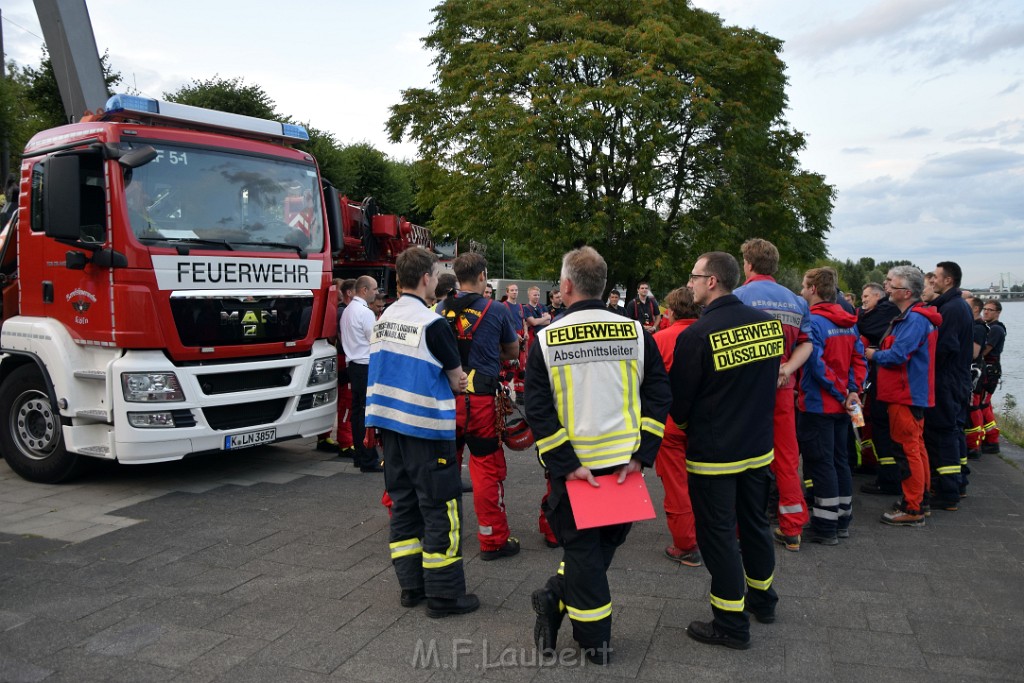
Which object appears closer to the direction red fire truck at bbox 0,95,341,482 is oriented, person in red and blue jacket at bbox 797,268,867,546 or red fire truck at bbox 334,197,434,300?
the person in red and blue jacket

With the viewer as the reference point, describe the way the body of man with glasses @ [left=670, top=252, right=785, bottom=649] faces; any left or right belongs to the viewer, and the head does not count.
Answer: facing away from the viewer and to the left of the viewer

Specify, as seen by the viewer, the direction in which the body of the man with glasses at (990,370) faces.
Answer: to the viewer's left

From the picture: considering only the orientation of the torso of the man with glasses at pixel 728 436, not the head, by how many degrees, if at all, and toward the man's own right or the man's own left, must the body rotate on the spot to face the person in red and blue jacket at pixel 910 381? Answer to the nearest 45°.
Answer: approximately 90° to the man's own right

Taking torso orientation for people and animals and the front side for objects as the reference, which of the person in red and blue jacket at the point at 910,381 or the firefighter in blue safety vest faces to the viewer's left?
the person in red and blue jacket

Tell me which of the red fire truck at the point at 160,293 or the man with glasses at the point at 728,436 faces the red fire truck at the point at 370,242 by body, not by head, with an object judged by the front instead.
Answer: the man with glasses

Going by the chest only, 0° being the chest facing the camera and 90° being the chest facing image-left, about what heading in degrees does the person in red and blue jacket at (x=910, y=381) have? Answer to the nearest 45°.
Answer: approximately 90°

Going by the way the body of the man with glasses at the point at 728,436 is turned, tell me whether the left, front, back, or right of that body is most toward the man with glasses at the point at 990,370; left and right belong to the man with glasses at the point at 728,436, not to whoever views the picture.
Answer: right

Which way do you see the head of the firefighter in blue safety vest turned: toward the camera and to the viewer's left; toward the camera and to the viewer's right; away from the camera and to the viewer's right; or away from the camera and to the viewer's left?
away from the camera and to the viewer's right
